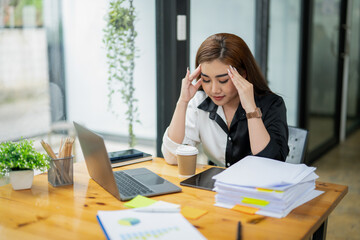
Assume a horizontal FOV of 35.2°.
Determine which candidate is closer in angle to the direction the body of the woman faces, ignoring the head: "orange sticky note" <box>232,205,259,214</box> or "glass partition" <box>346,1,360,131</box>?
the orange sticky note

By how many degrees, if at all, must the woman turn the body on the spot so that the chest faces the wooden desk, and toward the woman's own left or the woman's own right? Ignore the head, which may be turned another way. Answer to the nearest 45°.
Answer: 0° — they already face it

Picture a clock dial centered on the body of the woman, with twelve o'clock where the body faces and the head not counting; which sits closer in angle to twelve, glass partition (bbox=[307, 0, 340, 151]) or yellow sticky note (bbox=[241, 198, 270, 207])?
the yellow sticky note

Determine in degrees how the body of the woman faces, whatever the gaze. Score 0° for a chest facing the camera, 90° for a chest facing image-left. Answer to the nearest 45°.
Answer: approximately 45°

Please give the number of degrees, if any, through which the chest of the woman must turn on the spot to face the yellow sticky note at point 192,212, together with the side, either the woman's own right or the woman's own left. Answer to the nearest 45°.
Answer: approximately 45° to the woman's own left

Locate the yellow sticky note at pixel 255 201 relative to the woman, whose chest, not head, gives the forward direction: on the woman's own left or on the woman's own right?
on the woman's own left

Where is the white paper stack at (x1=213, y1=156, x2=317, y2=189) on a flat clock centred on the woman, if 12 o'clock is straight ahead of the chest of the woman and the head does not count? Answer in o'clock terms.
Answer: The white paper stack is roughly at 10 o'clock from the woman.

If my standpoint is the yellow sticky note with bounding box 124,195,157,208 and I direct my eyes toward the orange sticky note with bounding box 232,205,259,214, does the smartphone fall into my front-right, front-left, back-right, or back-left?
back-left

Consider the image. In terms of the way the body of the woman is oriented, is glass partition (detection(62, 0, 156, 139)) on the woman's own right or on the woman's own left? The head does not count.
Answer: on the woman's own right

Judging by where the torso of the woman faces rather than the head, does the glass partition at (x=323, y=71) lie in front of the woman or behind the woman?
behind
